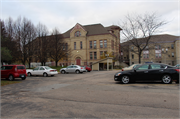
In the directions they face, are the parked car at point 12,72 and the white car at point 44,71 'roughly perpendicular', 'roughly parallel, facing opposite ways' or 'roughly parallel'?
roughly parallel

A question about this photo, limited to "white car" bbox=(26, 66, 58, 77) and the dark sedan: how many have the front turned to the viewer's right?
0

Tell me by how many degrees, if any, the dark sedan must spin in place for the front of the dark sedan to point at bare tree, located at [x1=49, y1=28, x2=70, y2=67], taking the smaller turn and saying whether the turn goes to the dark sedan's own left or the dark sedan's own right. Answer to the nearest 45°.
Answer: approximately 45° to the dark sedan's own right

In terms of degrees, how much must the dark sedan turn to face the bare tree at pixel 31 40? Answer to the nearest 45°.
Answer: approximately 45° to its right

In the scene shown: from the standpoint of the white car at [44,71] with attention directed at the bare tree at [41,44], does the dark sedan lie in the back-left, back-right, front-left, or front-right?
back-right

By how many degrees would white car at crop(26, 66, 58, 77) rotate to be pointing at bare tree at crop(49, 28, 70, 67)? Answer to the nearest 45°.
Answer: approximately 45° to its right

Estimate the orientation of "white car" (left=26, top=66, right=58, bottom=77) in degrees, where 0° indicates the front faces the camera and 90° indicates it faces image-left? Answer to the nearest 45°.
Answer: approximately 135°

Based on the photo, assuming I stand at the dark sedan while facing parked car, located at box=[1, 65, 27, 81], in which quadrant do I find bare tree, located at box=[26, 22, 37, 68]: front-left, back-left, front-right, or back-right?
front-right

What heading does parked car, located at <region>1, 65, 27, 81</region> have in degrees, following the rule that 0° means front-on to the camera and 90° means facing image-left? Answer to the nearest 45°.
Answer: approximately 135°
